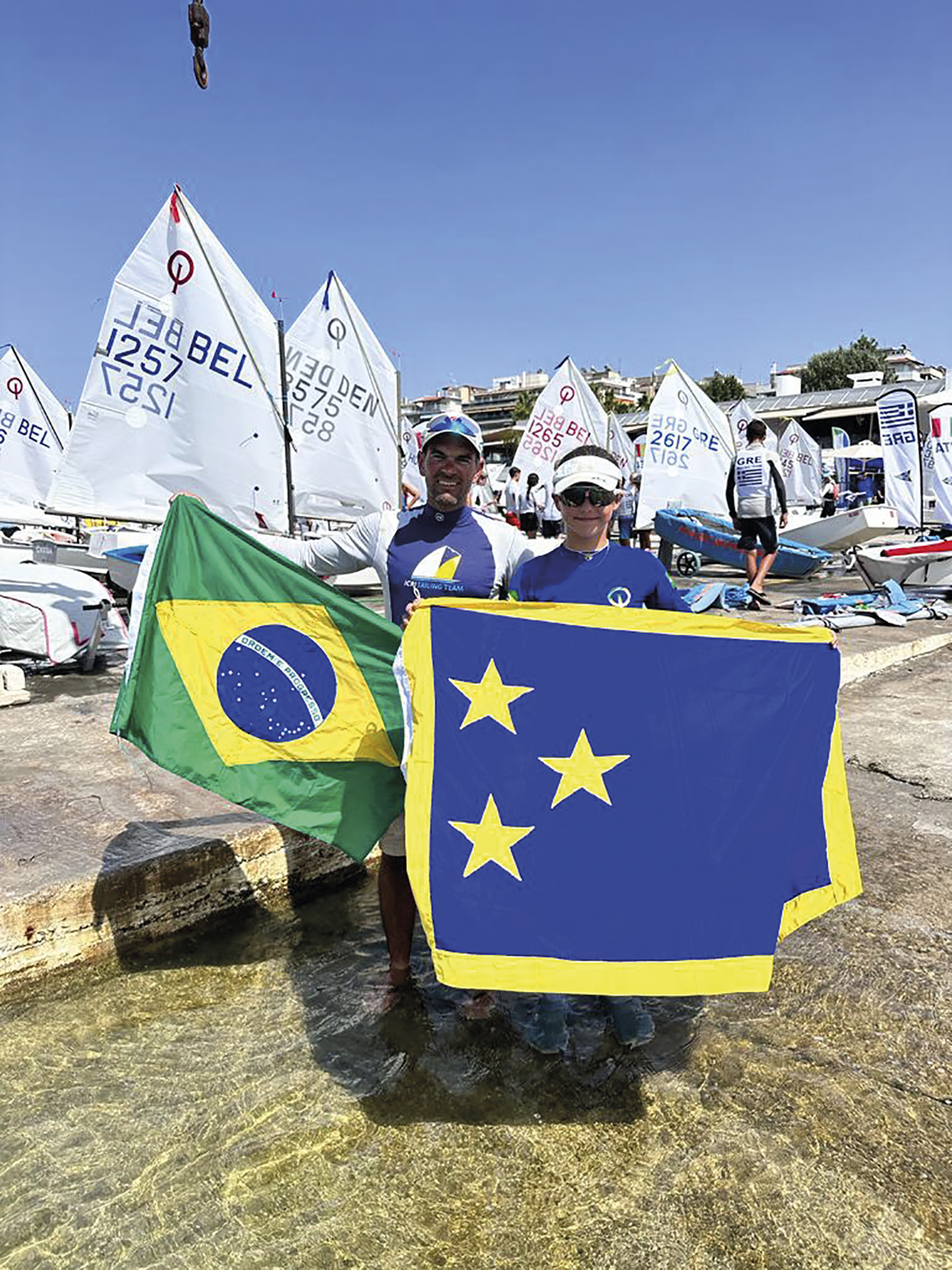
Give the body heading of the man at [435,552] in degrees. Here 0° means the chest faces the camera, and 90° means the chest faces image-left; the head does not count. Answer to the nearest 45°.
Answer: approximately 0°

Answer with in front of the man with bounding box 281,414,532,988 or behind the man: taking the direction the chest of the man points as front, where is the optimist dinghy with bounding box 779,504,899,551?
behind

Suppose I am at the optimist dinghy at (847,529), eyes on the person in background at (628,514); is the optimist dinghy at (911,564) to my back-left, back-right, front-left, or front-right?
back-left

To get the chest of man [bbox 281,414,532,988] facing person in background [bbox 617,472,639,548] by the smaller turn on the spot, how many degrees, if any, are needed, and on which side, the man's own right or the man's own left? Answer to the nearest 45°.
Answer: approximately 180°

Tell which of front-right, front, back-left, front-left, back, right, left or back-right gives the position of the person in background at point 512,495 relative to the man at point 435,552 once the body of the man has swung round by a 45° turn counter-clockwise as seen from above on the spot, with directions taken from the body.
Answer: back-left

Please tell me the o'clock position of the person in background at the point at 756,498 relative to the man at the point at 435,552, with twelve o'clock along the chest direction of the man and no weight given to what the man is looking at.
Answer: The person in background is roughly at 7 o'clock from the man.

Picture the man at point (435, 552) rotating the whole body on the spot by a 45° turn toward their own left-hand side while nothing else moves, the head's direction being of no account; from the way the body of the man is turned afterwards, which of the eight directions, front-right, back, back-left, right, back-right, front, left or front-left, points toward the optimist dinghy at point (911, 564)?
left

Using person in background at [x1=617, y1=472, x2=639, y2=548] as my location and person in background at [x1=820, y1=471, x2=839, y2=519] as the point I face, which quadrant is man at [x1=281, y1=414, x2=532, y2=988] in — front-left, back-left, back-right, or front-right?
back-right

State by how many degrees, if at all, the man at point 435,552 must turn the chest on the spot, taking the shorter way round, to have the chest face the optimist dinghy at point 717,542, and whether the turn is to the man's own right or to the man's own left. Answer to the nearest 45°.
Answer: approximately 135° to the man's own left
